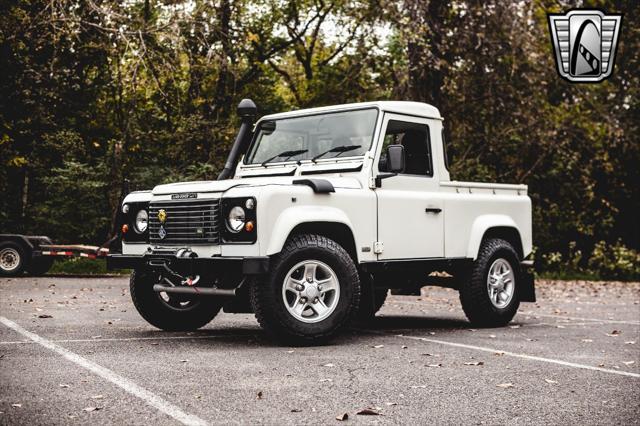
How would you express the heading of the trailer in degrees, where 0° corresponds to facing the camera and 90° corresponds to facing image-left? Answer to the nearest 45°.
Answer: approximately 270°

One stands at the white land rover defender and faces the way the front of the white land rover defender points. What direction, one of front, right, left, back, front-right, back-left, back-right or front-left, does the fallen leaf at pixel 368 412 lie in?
front-left

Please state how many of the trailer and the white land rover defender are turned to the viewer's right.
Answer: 1

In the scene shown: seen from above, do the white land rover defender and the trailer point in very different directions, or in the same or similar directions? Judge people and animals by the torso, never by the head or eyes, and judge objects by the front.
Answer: very different directions

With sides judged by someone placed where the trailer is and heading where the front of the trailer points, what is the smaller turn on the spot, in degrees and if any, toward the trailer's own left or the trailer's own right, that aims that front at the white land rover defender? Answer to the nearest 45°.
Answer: approximately 90° to the trailer's own right

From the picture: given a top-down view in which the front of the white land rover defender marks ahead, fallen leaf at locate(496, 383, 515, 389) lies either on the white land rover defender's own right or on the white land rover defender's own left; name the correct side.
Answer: on the white land rover defender's own left

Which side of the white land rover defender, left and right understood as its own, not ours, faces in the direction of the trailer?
right

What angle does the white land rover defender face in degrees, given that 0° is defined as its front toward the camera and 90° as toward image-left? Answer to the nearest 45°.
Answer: approximately 45°

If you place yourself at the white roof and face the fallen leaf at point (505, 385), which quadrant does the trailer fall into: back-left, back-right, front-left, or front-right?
back-right

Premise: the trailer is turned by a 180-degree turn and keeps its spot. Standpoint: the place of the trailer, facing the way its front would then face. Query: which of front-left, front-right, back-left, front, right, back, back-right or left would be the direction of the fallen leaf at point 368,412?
left
